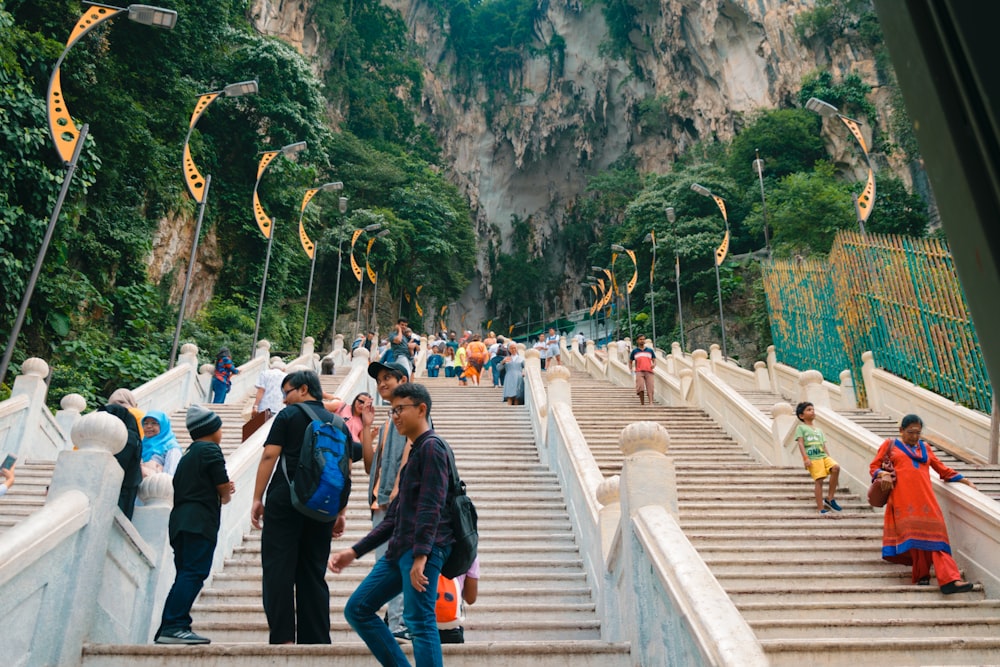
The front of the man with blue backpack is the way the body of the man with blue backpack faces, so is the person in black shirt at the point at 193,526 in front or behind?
in front

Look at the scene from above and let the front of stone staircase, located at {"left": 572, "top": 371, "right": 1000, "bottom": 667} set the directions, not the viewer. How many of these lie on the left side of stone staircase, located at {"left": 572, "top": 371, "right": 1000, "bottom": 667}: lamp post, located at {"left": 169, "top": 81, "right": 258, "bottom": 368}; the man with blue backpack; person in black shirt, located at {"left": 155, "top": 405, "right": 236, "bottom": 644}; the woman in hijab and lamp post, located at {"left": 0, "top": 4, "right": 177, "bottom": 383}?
0

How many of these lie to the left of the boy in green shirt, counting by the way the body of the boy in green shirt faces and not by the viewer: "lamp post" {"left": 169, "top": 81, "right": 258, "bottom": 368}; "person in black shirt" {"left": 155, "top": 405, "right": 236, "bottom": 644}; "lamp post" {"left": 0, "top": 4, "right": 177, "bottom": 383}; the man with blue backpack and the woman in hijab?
0

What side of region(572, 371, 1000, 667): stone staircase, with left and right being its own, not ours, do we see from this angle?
front

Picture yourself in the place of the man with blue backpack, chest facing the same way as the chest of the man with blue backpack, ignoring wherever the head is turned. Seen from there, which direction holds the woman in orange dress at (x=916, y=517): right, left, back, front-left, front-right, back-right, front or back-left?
back-right

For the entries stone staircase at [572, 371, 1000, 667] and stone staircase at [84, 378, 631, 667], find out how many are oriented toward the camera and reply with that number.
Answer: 2

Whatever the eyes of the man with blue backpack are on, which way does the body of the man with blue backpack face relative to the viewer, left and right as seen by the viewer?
facing away from the viewer and to the left of the viewer

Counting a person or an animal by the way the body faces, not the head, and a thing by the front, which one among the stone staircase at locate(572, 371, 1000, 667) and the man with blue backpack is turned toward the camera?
the stone staircase

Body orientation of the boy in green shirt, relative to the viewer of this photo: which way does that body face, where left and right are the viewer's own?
facing the viewer and to the right of the viewer

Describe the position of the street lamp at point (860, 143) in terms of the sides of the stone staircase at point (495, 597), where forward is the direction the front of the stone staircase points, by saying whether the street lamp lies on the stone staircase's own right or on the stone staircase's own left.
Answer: on the stone staircase's own left

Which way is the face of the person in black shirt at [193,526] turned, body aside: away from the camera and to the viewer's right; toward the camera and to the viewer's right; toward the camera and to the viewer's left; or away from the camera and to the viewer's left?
away from the camera and to the viewer's right

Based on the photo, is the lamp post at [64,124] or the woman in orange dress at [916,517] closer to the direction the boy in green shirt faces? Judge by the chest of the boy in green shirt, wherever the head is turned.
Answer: the woman in orange dress
